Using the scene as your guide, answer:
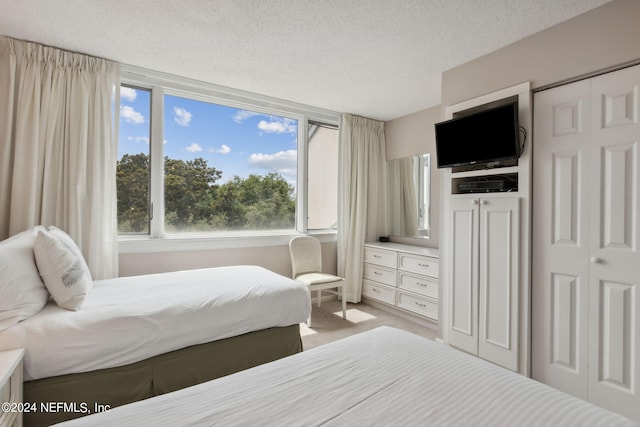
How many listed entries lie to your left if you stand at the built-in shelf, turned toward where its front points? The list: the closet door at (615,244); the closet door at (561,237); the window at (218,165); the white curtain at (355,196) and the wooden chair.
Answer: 2

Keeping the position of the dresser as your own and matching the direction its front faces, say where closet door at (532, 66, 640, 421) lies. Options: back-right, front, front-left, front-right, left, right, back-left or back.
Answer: left

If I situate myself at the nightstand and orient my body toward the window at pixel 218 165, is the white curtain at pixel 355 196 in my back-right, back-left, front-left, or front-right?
front-right

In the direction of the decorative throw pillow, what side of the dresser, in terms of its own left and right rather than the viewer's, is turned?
front

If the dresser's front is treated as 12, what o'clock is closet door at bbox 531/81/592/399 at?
The closet door is roughly at 9 o'clock from the dresser.

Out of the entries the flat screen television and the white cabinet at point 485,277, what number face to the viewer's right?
0

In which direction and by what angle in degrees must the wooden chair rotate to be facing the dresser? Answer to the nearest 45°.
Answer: approximately 45° to its left

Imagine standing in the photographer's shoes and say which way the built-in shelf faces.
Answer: facing the viewer and to the left of the viewer

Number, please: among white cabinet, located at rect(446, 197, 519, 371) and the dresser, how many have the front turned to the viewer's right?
0

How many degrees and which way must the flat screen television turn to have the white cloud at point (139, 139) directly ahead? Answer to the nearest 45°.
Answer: approximately 45° to its right

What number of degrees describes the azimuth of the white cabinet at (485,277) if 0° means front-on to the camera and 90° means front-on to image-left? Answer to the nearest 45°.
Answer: approximately 45°

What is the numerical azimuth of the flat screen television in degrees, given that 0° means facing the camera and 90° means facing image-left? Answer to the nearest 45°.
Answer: approximately 45°

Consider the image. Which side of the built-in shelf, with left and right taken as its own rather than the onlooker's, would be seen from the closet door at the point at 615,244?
left

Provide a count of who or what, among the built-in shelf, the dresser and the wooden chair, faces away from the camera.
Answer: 0
